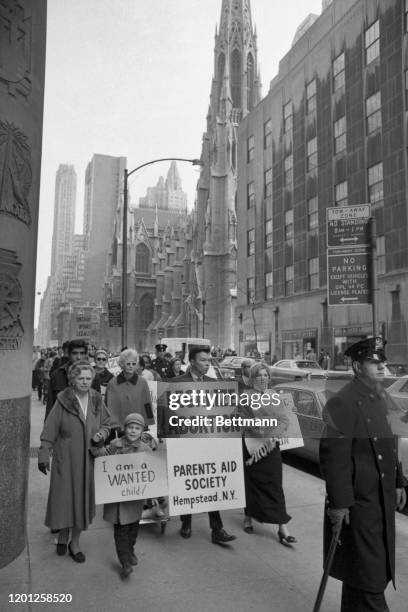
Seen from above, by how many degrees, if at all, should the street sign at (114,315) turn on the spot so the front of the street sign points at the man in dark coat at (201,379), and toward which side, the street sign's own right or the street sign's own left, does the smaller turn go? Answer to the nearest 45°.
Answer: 0° — it already faces them

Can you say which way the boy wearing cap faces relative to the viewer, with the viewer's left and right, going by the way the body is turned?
facing the viewer

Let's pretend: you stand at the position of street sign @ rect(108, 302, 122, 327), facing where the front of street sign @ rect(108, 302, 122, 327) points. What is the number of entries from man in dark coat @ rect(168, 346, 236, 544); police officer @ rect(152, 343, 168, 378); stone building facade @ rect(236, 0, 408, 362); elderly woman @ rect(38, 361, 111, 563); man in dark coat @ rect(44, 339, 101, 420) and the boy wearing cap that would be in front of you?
5

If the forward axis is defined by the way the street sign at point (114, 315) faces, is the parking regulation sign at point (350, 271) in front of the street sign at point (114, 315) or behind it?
in front

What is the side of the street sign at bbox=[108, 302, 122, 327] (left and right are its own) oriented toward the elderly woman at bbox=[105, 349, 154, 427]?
front

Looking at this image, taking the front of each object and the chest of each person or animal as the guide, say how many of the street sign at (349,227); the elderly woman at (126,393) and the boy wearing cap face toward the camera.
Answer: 3

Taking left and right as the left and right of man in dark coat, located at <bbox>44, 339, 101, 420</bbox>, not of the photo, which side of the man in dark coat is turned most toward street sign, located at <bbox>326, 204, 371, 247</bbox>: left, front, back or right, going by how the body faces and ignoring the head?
left

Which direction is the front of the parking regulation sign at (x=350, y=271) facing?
toward the camera

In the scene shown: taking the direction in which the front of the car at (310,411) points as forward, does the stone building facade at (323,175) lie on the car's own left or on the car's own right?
on the car's own left

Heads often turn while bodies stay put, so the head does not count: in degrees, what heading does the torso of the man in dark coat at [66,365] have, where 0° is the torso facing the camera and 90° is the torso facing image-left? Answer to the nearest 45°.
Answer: approximately 0°

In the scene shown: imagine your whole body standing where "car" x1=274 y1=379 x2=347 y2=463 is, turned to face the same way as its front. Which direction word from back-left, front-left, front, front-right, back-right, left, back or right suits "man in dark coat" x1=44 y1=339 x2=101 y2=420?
right

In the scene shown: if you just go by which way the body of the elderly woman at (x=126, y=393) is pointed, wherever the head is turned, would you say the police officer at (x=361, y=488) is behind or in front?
in front

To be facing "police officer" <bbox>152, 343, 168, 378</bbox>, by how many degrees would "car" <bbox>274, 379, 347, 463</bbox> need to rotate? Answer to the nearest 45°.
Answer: approximately 180°

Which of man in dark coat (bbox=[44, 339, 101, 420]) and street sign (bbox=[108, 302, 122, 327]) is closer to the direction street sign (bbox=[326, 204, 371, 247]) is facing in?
the man in dark coat

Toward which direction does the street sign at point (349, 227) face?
toward the camera
